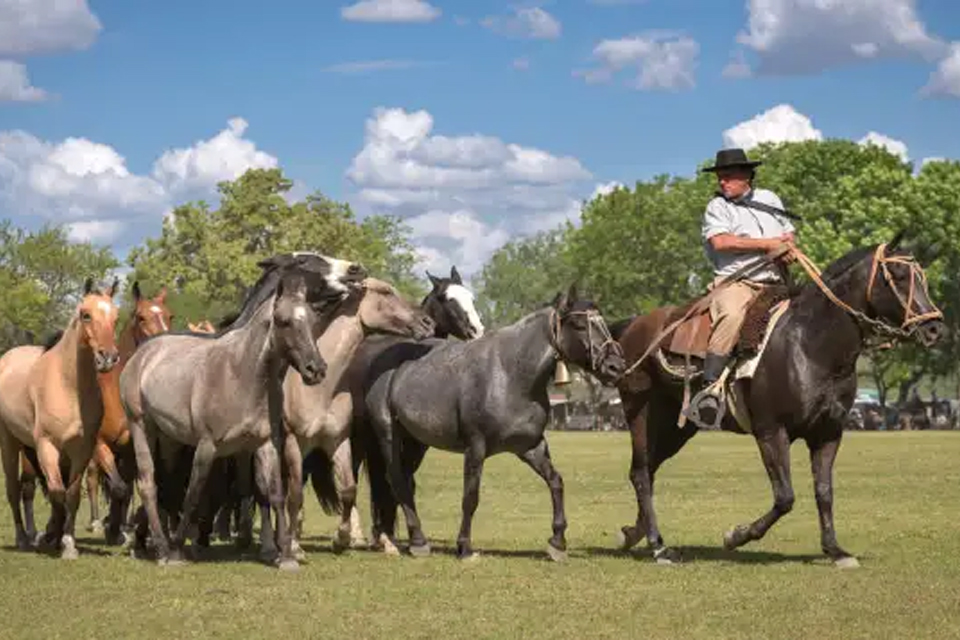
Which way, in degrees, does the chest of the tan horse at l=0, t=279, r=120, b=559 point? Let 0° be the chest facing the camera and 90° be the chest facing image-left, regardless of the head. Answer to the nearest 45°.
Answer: approximately 315°

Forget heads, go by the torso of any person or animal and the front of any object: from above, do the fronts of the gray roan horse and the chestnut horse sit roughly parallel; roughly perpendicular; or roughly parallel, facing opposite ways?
roughly parallel

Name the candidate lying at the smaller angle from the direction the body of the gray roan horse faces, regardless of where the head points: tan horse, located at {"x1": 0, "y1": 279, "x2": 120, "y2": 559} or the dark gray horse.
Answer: the dark gray horse

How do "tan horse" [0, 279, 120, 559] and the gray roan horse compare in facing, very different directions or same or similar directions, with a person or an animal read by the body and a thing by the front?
same or similar directions

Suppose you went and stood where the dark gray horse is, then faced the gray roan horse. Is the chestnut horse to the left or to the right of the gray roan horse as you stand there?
right

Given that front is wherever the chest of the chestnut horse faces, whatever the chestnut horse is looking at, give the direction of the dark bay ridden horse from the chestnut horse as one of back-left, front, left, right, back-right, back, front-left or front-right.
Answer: front

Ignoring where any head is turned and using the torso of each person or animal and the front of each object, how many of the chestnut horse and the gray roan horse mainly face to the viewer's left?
0

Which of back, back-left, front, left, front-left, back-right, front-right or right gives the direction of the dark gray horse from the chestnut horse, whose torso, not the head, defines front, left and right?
front

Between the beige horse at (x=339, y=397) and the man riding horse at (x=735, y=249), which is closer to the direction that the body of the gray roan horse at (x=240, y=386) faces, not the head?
the man riding horse

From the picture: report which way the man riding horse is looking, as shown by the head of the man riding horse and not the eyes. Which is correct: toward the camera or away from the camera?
toward the camera

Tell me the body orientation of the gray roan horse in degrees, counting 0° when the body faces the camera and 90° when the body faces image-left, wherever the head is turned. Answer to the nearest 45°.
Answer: approximately 315°

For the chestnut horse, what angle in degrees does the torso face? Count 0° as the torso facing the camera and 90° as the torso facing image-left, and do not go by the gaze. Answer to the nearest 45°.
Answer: approximately 315°

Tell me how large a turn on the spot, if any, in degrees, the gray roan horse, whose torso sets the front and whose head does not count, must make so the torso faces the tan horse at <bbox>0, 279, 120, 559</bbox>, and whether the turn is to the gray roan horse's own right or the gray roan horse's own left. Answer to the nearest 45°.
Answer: approximately 180°
